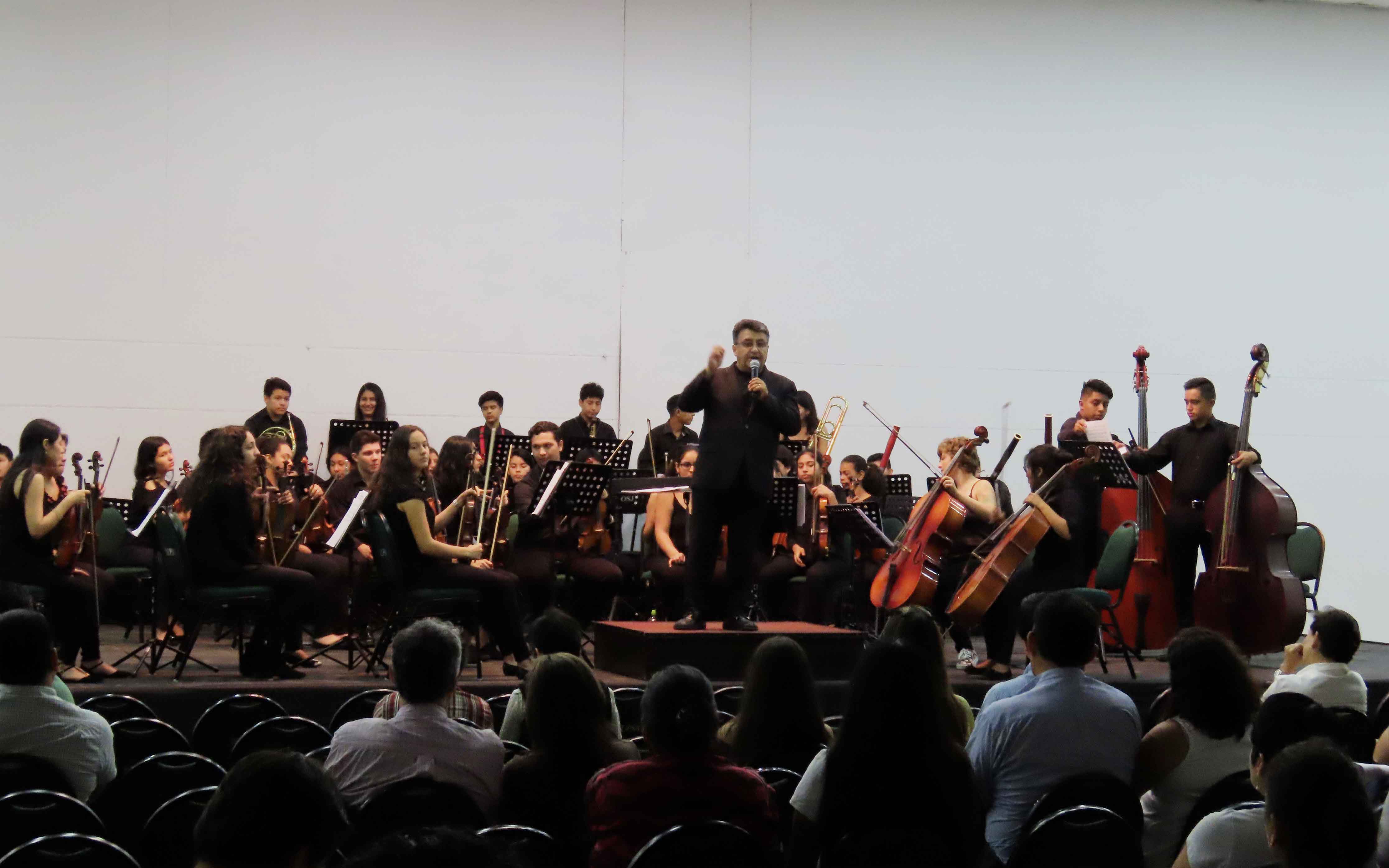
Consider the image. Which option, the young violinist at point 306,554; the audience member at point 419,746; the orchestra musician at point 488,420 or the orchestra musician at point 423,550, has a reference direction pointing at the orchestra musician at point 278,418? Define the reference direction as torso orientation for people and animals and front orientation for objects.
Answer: the audience member

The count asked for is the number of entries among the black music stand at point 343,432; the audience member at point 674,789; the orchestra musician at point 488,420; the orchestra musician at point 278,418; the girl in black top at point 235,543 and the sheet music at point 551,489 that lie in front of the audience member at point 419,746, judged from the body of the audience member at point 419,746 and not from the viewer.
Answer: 5

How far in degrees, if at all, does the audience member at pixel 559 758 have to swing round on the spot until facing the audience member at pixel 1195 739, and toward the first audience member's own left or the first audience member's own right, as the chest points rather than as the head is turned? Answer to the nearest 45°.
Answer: approximately 90° to the first audience member's own right

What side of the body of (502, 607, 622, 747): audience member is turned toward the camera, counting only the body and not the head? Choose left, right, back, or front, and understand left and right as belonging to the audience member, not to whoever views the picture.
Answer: back

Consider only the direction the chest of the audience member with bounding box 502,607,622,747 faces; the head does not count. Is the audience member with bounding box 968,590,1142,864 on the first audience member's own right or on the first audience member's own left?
on the first audience member's own right

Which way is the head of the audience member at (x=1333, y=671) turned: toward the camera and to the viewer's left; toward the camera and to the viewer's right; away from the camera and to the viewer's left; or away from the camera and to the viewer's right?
away from the camera and to the viewer's left

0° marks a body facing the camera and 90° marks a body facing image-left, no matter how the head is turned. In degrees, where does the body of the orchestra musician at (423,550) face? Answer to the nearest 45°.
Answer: approximately 270°

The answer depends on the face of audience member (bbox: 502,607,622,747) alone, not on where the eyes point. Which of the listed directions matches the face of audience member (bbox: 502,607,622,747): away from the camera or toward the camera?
away from the camera

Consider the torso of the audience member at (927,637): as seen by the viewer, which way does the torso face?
away from the camera

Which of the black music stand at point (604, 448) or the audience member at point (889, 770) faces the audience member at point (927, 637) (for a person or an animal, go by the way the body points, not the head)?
the audience member at point (889, 770)

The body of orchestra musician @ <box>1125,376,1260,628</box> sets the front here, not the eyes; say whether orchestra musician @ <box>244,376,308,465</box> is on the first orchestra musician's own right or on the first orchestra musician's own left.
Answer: on the first orchestra musician's own right

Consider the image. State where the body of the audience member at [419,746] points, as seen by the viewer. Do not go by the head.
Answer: away from the camera

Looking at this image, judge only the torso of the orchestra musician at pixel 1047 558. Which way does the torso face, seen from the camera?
to the viewer's left

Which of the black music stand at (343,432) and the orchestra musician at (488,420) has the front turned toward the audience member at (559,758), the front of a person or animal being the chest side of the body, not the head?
the orchestra musician
